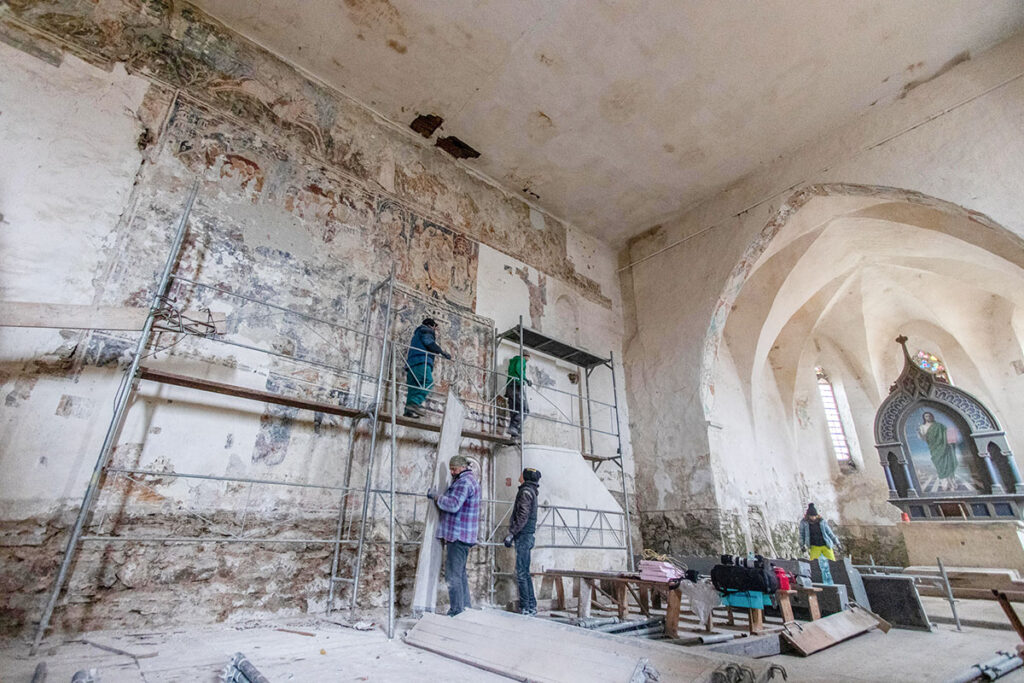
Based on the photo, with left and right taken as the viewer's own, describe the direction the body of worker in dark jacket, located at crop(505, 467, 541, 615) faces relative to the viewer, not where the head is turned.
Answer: facing to the left of the viewer

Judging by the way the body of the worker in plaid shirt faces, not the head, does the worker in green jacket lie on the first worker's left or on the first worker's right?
on the first worker's right

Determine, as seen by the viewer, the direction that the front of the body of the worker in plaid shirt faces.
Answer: to the viewer's left

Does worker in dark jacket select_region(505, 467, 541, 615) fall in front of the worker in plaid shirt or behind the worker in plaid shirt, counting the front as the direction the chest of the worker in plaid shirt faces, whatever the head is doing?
behind
